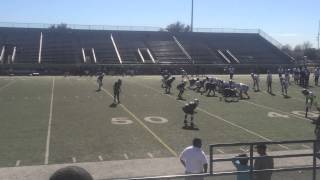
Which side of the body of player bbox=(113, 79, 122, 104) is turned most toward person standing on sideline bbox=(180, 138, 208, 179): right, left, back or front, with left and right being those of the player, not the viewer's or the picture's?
right

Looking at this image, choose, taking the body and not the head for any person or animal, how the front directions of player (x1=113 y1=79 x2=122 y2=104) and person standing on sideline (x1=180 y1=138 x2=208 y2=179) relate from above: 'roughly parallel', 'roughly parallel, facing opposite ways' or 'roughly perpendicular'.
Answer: roughly perpendicular

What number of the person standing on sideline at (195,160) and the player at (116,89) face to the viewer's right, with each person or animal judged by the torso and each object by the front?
1

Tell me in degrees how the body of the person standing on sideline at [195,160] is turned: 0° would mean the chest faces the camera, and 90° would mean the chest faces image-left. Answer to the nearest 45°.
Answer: approximately 180°

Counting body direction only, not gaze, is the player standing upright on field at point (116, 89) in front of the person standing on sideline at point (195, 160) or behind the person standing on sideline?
in front
